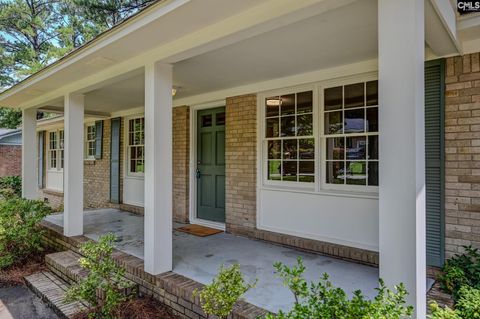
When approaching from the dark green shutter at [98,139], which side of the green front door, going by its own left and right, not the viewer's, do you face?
right

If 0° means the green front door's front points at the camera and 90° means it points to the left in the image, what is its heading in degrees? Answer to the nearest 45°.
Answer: approximately 45°

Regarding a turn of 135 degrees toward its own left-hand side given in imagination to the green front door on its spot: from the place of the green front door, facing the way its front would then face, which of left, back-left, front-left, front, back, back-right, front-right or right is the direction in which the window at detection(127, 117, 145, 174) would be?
back-left

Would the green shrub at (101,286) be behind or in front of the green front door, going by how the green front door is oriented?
in front

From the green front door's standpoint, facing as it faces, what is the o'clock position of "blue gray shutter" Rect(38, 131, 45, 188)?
The blue gray shutter is roughly at 3 o'clock from the green front door.

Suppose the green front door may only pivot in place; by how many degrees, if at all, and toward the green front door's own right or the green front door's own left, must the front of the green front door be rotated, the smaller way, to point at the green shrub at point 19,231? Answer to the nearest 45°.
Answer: approximately 45° to the green front door's own right

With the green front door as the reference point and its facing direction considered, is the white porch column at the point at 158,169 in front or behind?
in front

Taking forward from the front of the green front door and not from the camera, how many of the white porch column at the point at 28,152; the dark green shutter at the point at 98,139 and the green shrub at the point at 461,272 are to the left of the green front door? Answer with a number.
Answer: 1

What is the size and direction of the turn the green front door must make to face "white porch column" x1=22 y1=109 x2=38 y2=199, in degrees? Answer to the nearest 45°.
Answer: approximately 45° to its right

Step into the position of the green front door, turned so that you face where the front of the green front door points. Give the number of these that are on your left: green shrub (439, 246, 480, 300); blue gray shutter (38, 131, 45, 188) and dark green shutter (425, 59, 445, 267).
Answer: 2

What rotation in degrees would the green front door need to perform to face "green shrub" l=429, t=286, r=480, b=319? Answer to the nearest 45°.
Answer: approximately 90° to its left

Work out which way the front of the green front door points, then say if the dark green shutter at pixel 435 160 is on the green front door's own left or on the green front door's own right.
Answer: on the green front door's own left

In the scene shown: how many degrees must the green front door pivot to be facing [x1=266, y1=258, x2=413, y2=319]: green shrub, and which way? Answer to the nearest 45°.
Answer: approximately 45° to its left

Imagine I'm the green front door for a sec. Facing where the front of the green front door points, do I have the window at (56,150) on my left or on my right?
on my right
